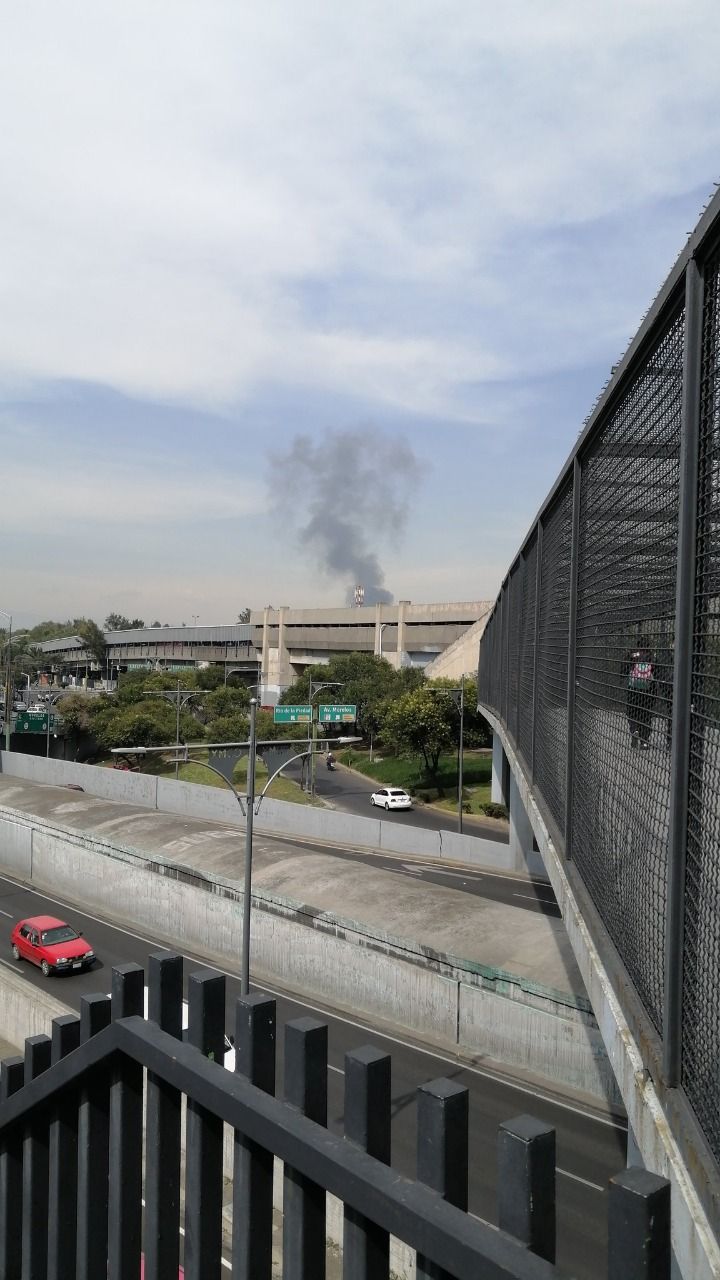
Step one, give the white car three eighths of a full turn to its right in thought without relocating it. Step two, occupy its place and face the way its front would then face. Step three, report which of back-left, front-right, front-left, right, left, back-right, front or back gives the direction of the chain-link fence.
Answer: right

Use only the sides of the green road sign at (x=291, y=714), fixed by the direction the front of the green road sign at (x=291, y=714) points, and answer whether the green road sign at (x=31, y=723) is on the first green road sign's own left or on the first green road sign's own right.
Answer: on the first green road sign's own right

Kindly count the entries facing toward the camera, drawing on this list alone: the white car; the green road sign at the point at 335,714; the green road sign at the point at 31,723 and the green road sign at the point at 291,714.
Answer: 3

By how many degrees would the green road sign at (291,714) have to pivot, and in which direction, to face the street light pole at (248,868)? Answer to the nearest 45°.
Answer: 0° — it already faces it

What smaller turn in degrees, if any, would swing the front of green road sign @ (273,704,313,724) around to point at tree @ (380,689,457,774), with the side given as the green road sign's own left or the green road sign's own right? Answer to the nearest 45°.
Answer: approximately 135° to the green road sign's own left
